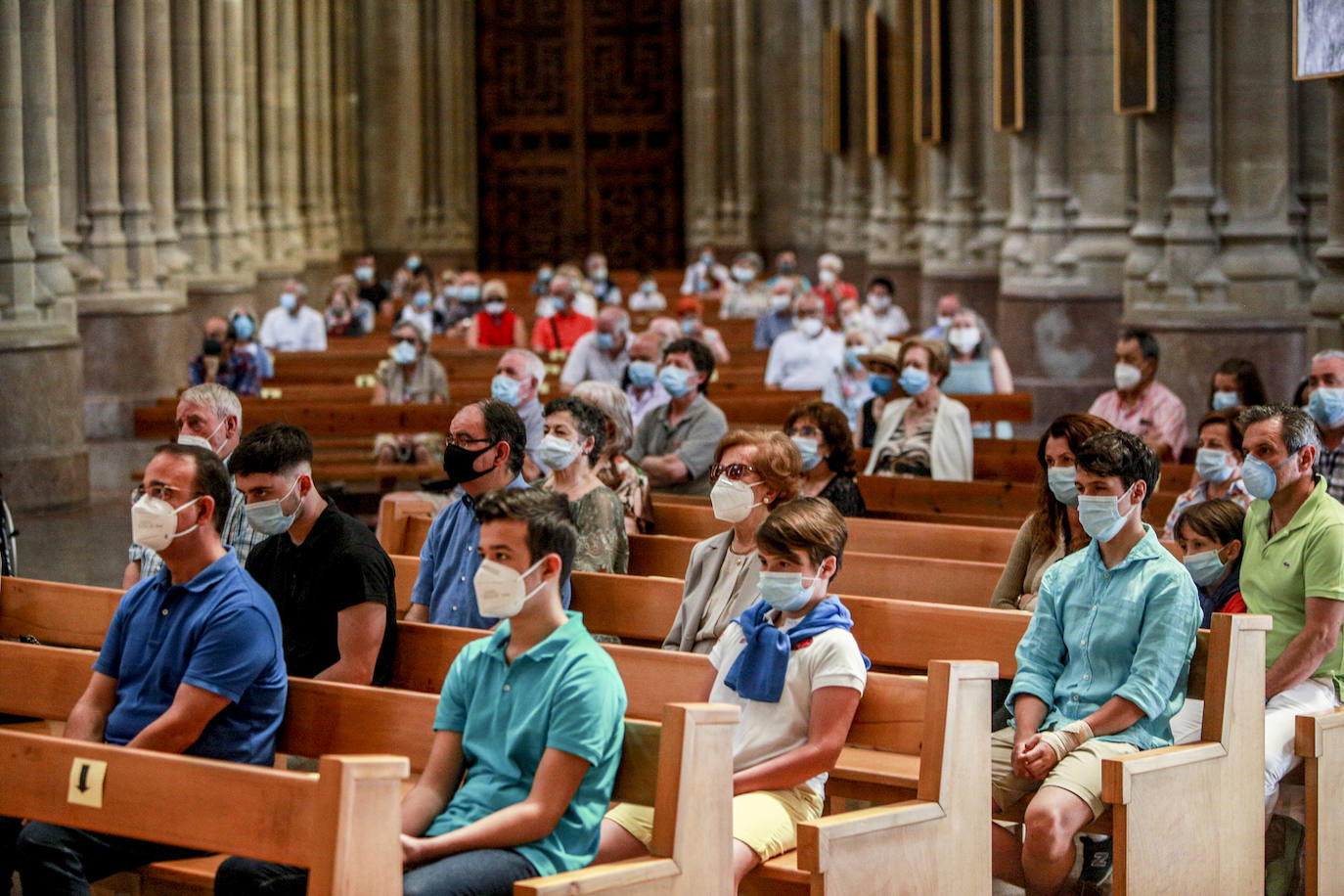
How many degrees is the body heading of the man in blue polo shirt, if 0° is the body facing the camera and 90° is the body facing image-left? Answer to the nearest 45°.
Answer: approximately 45°

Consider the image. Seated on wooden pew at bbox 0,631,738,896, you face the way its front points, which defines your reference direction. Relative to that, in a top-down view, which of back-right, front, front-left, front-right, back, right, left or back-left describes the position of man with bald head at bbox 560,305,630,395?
back-right

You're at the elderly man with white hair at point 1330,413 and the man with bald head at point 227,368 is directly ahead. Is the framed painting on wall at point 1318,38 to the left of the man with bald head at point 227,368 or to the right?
right

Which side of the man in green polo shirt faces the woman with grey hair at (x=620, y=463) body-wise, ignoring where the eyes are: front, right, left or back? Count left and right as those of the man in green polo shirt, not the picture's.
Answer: right

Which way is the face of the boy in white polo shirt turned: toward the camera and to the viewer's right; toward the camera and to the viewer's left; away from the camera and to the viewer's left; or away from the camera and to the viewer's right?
toward the camera and to the viewer's left

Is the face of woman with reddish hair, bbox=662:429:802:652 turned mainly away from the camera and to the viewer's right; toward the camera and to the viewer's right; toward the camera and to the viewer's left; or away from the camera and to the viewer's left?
toward the camera and to the viewer's left

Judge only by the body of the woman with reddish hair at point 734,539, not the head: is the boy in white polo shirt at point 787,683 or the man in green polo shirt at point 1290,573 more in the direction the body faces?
the boy in white polo shirt

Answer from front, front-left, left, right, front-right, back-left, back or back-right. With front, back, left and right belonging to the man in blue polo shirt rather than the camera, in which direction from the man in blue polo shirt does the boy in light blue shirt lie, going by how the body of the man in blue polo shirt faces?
back-left

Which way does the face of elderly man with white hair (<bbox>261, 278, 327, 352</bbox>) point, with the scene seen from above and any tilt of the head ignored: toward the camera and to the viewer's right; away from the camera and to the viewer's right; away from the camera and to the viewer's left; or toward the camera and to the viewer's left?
toward the camera and to the viewer's left

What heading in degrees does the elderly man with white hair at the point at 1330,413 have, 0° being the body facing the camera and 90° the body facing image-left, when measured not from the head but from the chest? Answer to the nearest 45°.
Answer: approximately 45°

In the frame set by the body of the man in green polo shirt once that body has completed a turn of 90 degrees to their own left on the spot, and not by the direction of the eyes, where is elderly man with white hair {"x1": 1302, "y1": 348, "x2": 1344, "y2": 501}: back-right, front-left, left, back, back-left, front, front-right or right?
back-left
